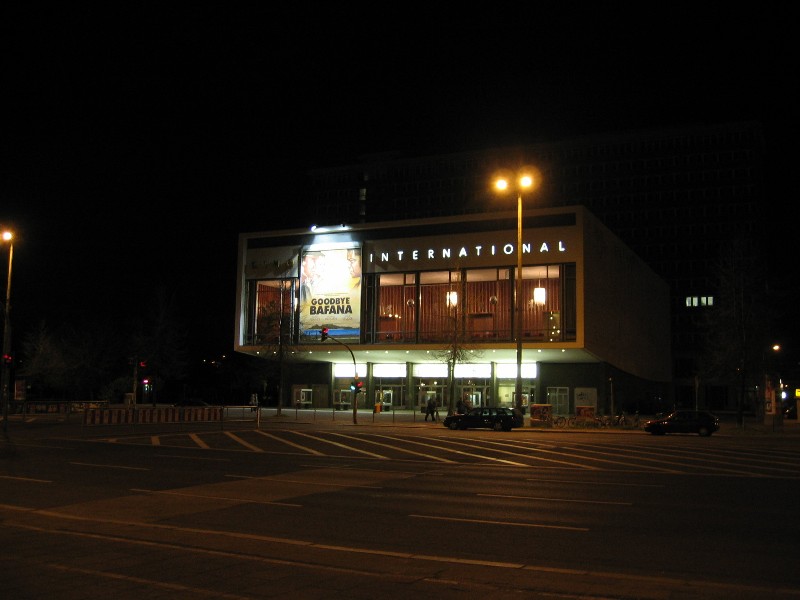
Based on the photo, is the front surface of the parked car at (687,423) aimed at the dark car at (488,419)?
yes

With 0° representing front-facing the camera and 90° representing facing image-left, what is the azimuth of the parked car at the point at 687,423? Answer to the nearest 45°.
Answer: approximately 90°
